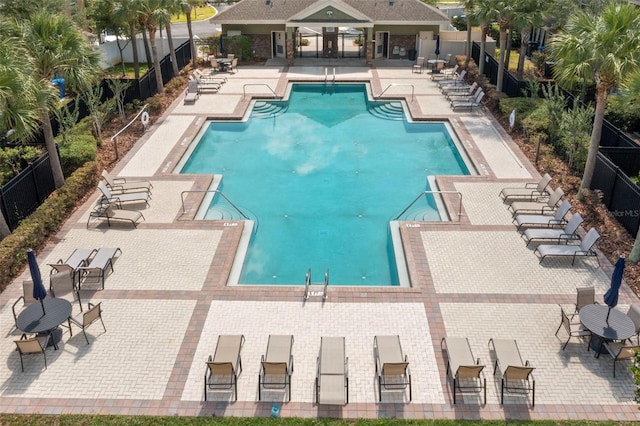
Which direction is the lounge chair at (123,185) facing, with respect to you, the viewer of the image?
facing to the right of the viewer

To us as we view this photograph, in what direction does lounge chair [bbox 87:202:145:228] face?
facing to the right of the viewer

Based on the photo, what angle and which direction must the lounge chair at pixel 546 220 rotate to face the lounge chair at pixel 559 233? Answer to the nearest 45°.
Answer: approximately 135° to its left

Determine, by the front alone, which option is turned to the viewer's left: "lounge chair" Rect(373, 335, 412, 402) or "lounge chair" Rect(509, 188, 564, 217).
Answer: "lounge chair" Rect(509, 188, 564, 217)

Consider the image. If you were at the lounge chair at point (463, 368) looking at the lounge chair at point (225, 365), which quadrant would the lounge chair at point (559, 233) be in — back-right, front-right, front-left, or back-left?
back-right

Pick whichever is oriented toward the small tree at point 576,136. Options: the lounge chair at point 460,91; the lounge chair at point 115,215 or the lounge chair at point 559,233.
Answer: the lounge chair at point 115,215

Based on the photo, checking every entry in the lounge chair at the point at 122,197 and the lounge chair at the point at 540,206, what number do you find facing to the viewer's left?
1

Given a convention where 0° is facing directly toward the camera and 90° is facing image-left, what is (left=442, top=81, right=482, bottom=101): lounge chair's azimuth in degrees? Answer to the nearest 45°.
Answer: approximately 90°

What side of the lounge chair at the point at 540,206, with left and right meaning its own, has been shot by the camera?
left

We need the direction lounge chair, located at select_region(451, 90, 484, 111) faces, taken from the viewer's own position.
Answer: facing to the left of the viewer

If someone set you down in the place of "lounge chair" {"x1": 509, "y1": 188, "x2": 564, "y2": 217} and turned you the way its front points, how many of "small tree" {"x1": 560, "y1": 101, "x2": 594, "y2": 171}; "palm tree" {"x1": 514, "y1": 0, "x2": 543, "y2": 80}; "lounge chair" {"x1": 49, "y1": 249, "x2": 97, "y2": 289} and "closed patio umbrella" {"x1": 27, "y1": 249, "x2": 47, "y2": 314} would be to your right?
2

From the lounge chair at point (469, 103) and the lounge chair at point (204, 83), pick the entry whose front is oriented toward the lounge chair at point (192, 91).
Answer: the lounge chair at point (469, 103)

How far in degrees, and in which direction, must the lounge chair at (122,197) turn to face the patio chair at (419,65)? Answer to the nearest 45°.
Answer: approximately 45° to its left
